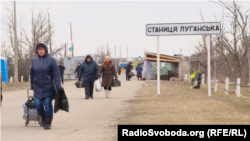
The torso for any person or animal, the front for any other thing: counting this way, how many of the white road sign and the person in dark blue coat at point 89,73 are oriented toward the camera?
2

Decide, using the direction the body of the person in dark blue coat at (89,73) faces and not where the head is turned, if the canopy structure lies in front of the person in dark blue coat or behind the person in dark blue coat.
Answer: behind

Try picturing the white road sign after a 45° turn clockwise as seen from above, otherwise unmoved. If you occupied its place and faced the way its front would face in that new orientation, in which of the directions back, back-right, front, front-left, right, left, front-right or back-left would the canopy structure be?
back-right

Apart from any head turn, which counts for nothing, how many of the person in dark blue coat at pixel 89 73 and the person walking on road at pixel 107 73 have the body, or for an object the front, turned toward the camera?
2

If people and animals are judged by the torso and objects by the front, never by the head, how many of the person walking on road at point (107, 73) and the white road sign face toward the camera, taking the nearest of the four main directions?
2

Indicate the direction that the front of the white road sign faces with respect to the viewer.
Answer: facing the viewer

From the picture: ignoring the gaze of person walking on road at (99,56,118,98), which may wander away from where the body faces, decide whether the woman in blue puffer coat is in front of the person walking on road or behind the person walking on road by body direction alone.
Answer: in front

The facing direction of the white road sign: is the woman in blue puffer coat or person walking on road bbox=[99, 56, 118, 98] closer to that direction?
the woman in blue puffer coat

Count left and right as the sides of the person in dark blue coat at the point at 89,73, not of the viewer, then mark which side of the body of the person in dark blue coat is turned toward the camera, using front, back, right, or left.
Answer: front

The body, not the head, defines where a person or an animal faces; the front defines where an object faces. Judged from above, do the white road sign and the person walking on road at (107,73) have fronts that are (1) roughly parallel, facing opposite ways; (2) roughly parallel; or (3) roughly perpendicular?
roughly parallel

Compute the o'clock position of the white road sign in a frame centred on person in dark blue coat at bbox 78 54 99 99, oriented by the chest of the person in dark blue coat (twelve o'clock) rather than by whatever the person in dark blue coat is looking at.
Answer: The white road sign is roughly at 9 o'clock from the person in dark blue coat.

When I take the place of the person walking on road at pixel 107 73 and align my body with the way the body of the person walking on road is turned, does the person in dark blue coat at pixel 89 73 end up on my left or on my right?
on my right

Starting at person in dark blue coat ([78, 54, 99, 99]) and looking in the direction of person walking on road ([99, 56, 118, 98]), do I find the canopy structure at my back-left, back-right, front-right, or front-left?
front-left
